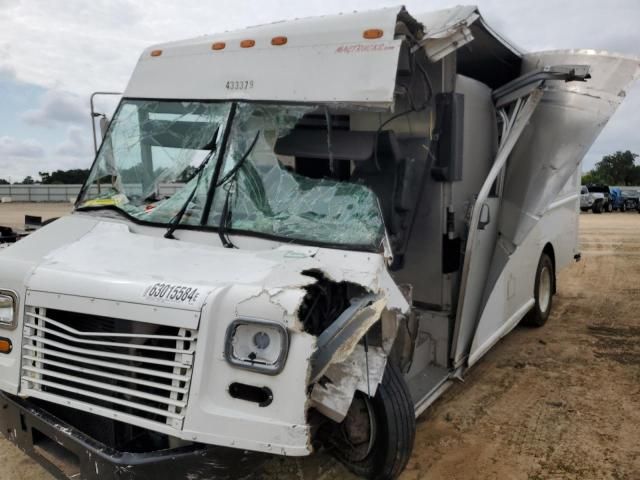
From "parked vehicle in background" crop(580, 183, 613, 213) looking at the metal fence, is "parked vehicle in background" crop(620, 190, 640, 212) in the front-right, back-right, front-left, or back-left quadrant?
back-right

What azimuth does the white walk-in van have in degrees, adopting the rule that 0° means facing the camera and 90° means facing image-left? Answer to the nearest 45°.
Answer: approximately 45°

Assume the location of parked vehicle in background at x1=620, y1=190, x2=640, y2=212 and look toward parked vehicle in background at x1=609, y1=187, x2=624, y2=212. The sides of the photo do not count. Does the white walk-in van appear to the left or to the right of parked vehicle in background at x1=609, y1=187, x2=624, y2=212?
left

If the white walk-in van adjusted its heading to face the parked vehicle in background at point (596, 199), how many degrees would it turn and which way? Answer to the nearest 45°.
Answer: approximately 180°

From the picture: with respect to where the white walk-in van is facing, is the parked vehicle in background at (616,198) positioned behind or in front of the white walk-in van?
behind

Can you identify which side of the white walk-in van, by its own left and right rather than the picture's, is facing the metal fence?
right

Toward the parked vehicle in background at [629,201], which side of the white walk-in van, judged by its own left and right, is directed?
back
